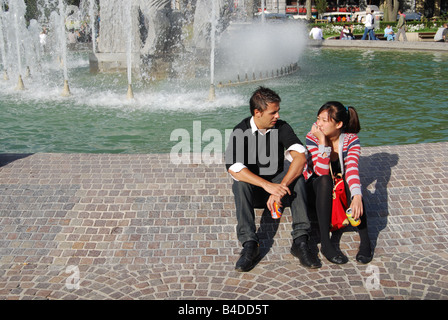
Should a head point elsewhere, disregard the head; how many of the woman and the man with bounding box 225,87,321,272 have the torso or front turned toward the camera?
2

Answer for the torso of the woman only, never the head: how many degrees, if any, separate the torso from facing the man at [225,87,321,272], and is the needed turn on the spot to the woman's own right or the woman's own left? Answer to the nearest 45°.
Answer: approximately 90° to the woman's own right

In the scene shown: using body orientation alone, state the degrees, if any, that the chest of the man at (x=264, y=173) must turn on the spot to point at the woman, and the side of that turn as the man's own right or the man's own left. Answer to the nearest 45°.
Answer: approximately 90° to the man's own left

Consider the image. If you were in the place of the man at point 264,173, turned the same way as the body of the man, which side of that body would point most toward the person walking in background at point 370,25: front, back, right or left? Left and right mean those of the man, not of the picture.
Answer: back

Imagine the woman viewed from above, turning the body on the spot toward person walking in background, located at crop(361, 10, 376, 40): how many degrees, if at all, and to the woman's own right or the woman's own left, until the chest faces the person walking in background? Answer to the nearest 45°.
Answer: approximately 180°

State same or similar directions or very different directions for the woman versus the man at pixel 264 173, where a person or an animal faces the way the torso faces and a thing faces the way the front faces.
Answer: same or similar directions

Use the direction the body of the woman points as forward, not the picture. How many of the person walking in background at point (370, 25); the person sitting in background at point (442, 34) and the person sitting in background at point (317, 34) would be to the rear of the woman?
3

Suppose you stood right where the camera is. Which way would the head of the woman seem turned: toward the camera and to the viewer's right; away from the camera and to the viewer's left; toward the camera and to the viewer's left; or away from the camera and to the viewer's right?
toward the camera and to the viewer's left

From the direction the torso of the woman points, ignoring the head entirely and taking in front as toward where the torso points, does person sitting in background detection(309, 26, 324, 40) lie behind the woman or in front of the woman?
behind

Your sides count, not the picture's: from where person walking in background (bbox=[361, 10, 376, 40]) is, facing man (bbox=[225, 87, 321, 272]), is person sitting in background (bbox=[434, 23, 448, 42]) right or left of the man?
left

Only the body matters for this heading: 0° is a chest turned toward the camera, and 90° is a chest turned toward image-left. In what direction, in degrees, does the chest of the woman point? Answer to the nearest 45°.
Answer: approximately 0°

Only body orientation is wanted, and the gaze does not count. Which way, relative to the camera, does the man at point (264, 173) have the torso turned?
toward the camera
